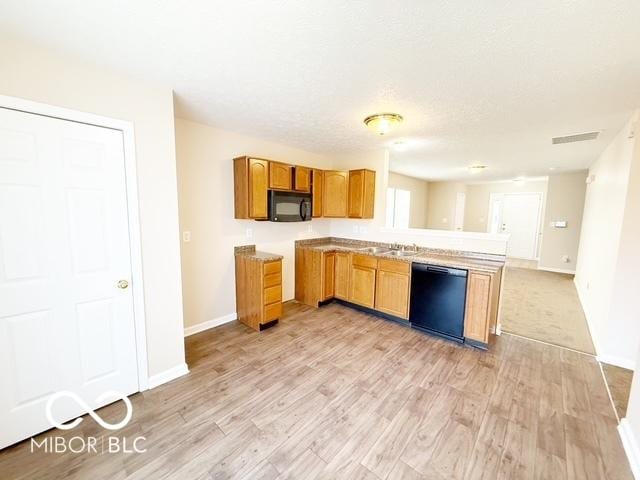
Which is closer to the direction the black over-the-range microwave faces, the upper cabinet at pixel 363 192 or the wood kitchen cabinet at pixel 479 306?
the wood kitchen cabinet

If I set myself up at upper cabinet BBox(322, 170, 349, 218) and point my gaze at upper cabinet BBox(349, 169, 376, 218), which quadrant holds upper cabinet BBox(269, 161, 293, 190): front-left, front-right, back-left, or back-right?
back-right

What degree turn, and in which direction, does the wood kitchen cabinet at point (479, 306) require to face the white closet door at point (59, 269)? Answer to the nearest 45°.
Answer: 0° — it already faces it

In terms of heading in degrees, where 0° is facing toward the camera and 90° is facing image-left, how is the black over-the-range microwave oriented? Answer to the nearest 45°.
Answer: approximately 315°

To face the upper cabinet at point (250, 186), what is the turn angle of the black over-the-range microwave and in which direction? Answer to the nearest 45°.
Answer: approximately 90° to its right

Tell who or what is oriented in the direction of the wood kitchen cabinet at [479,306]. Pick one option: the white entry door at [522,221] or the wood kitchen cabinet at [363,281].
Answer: the white entry door

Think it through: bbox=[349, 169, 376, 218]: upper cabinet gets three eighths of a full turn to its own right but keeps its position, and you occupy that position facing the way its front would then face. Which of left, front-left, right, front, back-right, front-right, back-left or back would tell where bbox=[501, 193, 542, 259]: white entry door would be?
front-right

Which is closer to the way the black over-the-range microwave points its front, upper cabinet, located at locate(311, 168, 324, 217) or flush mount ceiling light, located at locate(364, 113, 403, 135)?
the flush mount ceiling light
